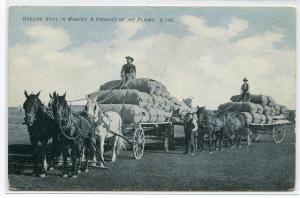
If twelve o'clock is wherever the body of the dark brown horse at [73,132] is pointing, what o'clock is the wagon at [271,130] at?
The wagon is roughly at 7 o'clock from the dark brown horse.

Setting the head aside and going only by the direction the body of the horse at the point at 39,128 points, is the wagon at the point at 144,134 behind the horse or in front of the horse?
behind

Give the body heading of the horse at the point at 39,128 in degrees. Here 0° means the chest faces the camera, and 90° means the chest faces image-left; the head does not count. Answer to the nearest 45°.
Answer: approximately 45°

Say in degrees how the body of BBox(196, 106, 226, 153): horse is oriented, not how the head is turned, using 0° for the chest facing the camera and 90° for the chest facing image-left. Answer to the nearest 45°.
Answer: approximately 45°

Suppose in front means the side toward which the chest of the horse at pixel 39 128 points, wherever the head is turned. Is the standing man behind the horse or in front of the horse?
behind
